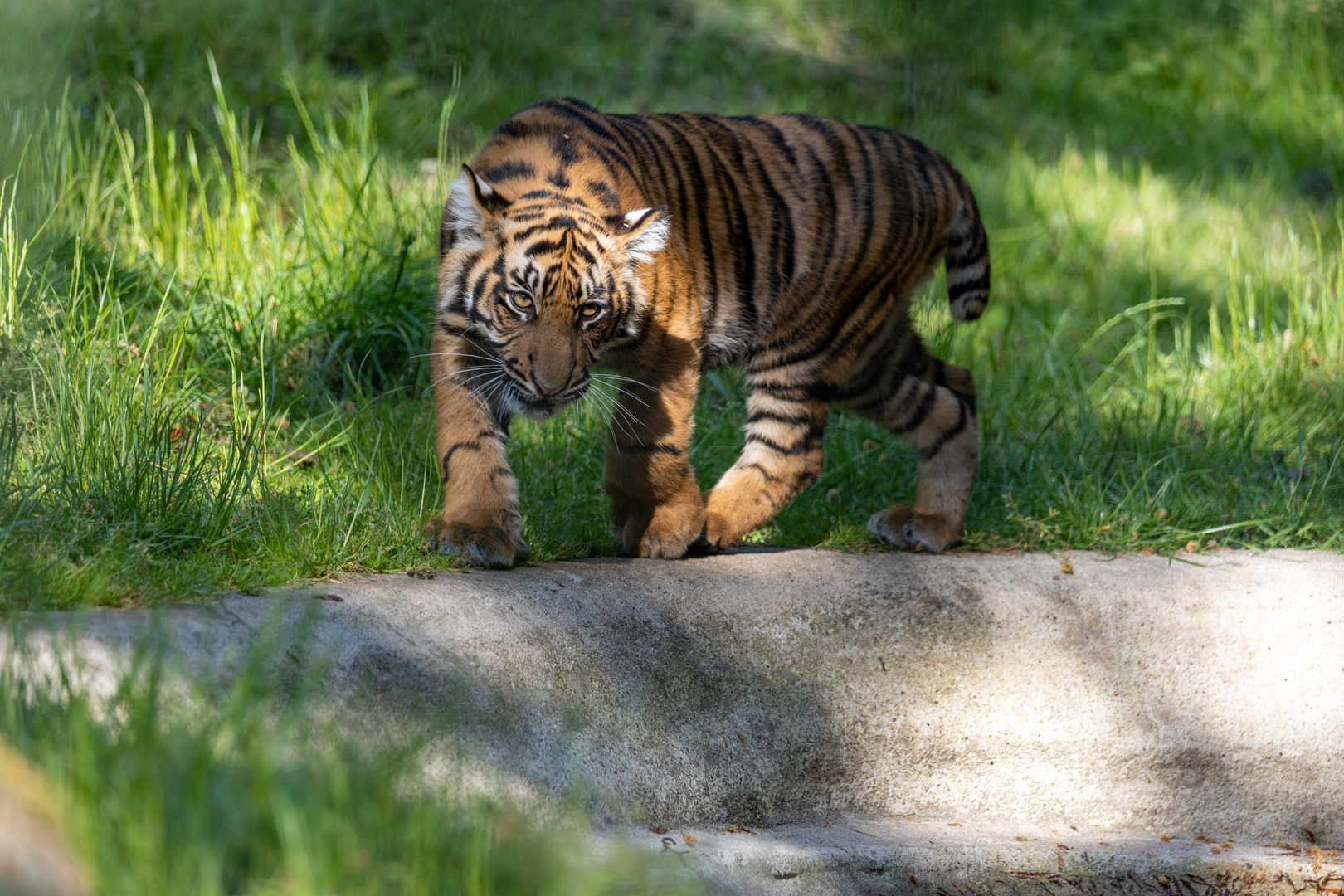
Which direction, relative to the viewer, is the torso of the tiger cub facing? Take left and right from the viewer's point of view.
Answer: facing the viewer and to the left of the viewer
